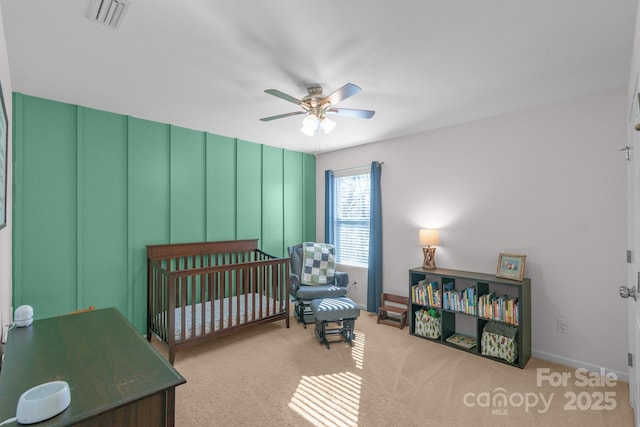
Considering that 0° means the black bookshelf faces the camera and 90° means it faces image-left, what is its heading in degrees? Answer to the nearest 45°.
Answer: approximately 45°

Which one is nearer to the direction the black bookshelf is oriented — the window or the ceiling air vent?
the ceiling air vent

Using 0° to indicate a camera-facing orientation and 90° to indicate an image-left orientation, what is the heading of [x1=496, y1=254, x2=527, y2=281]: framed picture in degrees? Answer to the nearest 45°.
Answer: approximately 45°

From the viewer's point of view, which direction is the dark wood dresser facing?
to the viewer's right

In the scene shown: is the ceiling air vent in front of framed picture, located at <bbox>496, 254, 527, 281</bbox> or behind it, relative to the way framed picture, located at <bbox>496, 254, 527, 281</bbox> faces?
in front

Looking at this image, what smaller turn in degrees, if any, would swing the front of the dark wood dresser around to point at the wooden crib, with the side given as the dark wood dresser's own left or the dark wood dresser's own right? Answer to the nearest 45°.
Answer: approximately 45° to the dark wood dresser's own left

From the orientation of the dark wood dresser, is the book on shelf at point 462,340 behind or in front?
in front

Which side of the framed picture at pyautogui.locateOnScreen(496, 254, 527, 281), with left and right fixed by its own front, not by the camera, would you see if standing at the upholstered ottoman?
front

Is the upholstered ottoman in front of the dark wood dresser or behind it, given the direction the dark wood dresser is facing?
in front

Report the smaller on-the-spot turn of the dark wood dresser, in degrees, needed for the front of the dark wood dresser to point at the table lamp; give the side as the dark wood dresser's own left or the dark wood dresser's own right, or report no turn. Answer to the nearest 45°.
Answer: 0° — it already faces it

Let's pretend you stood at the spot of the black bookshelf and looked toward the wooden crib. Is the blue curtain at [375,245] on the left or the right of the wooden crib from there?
right

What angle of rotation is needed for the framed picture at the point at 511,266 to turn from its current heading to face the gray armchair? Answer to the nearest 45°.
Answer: approximately 45° to its right
